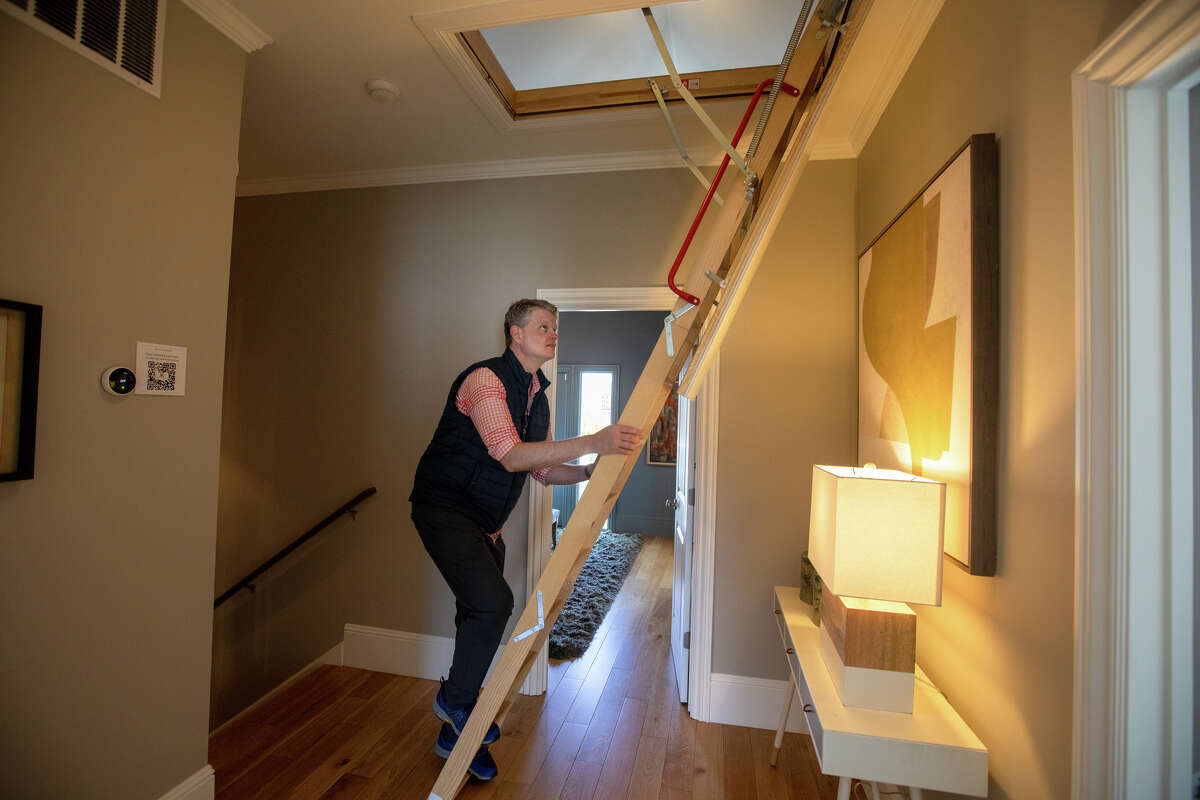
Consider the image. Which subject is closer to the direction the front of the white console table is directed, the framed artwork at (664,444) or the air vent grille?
the air vent grille

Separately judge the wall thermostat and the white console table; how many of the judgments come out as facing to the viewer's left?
1

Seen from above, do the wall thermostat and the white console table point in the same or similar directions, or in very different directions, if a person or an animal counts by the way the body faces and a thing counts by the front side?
very different directions

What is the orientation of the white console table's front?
to the viewer's left

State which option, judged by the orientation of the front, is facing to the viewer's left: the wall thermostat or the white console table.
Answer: the white console table

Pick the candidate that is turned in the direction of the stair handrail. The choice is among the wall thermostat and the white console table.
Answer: the white console table

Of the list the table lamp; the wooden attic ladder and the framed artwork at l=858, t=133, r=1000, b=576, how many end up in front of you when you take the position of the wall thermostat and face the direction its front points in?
3

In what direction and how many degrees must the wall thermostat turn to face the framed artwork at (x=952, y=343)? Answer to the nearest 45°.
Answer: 0° — it already faces it

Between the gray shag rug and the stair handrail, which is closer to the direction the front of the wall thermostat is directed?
the gray shag rug

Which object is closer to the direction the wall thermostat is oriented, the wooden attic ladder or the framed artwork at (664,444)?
the wooden attic ladder
